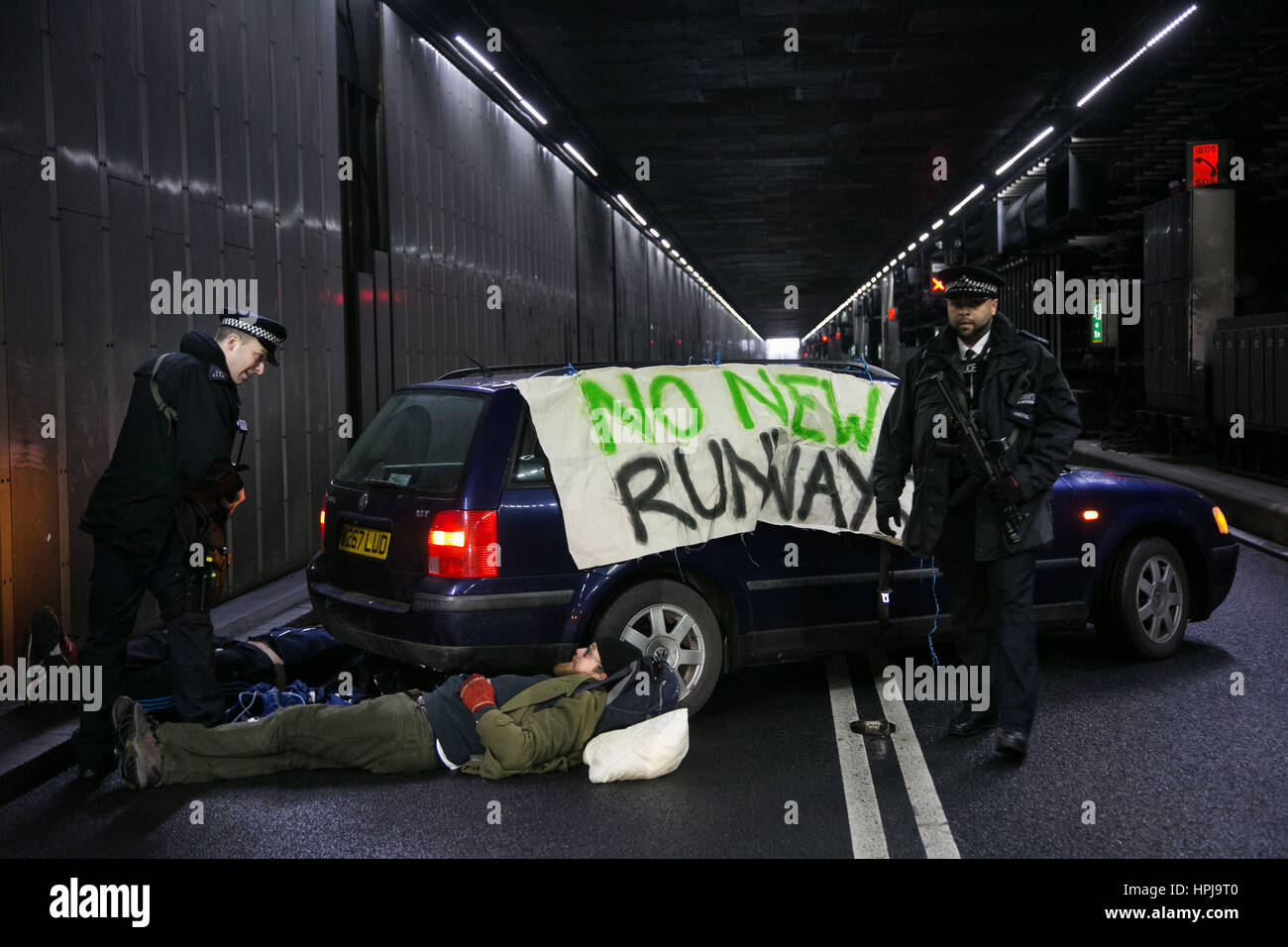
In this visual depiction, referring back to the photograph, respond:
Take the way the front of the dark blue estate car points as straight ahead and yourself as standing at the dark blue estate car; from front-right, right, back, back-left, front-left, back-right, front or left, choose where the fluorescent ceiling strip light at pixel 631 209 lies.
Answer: front-left

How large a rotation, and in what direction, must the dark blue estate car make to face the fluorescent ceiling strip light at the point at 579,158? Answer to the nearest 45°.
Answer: approximately 45° to its left

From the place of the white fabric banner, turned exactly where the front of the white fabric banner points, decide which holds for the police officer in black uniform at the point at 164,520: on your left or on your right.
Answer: on your right

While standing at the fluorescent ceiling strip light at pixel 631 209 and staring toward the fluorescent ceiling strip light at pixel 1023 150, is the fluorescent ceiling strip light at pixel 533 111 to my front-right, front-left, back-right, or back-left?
front-right

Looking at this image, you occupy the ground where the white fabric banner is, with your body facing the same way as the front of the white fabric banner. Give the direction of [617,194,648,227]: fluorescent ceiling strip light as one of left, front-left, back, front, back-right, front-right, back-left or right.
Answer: back

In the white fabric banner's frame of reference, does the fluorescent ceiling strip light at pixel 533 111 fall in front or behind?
behind

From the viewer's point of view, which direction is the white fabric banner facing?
toward the camera

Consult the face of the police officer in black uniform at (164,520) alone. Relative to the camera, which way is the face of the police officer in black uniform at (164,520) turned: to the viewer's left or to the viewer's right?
to the viewer's right

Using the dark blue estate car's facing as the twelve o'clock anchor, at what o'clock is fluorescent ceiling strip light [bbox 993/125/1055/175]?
The fluorescent ceiling strip light is roughly at 11 o'clock from the dark blue estate car.

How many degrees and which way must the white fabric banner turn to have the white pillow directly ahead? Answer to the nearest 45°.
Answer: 0° — it already faces it

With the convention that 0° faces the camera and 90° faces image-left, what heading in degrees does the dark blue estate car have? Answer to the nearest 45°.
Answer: approximately 225°

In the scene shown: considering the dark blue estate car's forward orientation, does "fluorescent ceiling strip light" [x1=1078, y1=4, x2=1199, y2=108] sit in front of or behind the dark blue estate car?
in front
